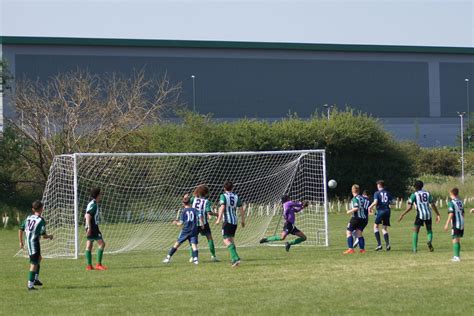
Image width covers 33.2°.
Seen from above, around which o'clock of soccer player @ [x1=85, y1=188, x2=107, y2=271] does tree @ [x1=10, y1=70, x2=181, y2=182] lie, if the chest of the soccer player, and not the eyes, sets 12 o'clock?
The tree is roughly at 9 o'clock from the soccer player.

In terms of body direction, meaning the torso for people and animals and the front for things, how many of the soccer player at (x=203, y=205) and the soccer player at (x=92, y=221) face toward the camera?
0

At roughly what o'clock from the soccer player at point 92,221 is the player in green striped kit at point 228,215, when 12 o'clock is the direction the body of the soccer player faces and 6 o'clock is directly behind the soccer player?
The player in green striped kit is roughly at 12 o'clock from the soccer player.

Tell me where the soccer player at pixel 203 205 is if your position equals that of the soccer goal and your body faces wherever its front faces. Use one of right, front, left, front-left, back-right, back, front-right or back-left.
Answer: front-right

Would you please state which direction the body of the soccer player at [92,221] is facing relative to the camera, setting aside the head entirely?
to the viewer's right

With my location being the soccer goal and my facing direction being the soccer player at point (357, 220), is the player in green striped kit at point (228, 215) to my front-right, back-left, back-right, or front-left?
front-right

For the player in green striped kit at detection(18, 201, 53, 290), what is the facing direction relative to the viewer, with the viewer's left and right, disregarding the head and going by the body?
facing away from the viewer and to the right of the viewer

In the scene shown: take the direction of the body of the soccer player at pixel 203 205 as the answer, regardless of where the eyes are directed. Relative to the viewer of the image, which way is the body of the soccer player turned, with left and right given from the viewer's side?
facing away from the viewer and to the right of the viewer

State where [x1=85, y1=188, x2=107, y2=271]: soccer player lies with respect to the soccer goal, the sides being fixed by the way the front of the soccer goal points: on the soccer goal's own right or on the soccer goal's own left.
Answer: on the soccer goal's own right

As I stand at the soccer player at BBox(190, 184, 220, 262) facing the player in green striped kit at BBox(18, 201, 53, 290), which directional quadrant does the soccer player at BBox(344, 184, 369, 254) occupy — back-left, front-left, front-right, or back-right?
back-left

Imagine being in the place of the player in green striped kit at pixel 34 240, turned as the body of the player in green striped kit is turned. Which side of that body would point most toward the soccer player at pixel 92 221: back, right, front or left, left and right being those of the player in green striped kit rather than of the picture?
front

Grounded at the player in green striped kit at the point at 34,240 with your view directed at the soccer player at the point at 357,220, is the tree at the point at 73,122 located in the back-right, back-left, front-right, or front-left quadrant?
front-left

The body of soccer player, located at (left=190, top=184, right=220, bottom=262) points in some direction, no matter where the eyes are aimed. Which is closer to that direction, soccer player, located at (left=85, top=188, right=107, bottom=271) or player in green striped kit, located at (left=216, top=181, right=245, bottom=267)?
the player in green striped kit

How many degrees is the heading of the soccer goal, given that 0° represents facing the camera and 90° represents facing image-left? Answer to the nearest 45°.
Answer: approximately 315°
